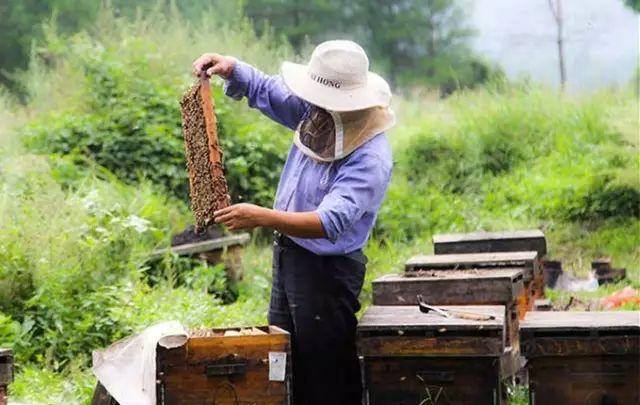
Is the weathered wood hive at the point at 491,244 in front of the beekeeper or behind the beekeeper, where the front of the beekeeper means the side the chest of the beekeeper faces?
behind

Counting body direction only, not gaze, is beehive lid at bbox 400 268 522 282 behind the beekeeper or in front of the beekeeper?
behind

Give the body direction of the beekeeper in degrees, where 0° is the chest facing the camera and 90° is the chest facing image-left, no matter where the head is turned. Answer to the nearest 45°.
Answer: approximately 45°

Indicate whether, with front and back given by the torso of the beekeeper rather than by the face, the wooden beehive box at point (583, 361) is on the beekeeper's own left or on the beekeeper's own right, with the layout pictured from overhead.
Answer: on the beekeeper's own left

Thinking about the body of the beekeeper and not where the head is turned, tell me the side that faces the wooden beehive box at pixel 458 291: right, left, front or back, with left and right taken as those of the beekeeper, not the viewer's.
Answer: back

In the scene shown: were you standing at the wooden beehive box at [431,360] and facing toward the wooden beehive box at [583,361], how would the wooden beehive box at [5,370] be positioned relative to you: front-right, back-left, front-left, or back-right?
back-right

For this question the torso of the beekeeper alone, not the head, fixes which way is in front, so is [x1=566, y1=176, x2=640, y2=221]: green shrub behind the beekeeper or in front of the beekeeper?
behind

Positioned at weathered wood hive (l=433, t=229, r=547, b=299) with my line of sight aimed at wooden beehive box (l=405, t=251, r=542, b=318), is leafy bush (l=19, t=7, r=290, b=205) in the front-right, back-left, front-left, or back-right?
back-right

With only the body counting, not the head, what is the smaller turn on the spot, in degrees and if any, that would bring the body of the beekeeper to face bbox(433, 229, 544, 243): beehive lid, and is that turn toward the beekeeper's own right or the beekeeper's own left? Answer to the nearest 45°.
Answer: approximately 180°
